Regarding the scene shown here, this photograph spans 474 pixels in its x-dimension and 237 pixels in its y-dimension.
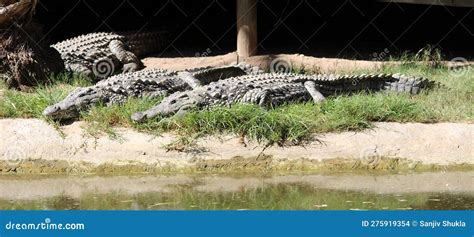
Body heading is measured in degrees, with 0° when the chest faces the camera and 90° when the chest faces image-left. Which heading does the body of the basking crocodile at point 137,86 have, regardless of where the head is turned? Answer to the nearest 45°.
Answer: approximately 45°
